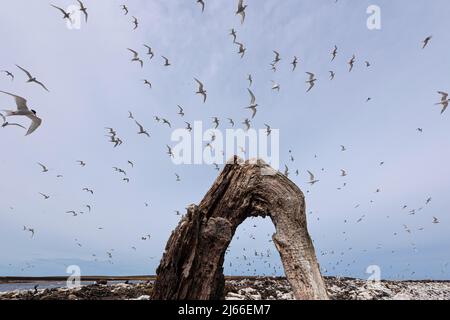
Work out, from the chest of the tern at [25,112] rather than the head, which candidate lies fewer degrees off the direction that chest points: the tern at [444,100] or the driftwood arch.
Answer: the tern

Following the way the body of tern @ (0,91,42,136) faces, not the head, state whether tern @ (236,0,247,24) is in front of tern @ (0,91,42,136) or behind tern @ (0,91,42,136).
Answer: in front

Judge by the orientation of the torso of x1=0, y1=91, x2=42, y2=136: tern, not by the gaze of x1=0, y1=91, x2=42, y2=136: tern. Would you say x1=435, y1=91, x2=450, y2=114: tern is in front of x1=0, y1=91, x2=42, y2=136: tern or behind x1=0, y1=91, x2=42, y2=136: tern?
in front

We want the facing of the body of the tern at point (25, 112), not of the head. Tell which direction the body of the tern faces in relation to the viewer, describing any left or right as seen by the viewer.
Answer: facing to the right of the viewer
